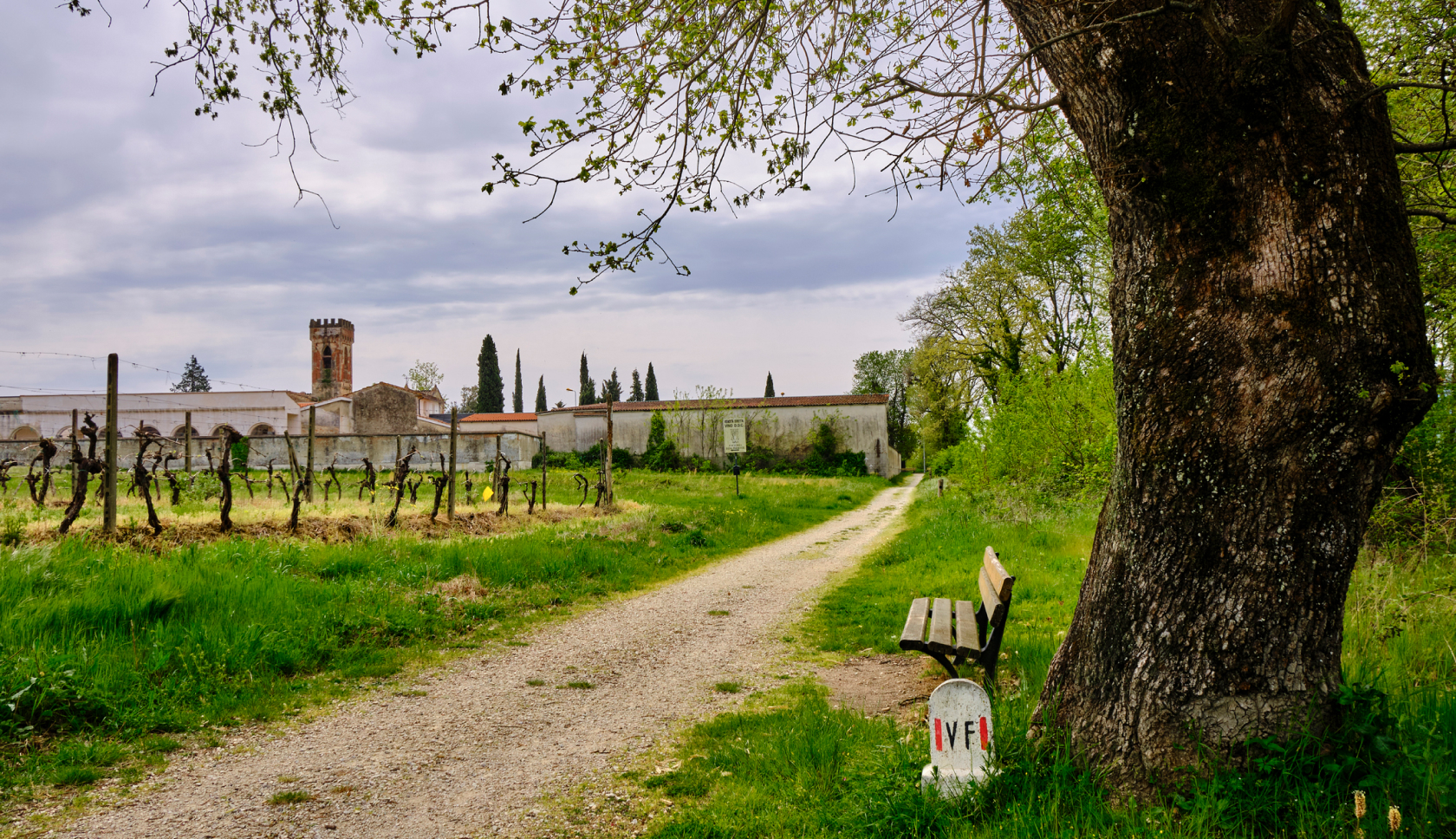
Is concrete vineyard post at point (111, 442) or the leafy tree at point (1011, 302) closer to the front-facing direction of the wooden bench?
the concrete vineyard post

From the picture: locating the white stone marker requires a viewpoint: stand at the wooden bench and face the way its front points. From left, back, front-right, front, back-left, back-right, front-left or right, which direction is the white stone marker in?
left

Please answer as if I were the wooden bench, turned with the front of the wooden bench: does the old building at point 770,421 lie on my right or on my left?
on my right

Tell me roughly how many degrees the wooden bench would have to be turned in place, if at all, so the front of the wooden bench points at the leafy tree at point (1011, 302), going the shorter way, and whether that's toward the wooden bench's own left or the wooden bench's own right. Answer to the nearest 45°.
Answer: approximately 90° to the wooden bench's own right

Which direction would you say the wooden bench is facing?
to the viewer's left

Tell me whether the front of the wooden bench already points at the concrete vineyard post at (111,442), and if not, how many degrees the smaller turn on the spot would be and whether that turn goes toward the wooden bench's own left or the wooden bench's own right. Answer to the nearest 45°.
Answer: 0° — it already faces it

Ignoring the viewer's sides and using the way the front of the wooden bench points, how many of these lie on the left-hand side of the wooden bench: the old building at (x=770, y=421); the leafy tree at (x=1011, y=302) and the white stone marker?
1
